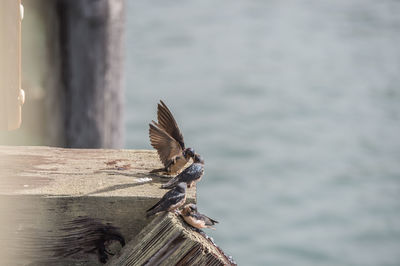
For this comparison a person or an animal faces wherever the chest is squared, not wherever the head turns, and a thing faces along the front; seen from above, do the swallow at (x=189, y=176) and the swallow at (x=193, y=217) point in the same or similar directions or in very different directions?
very different directions

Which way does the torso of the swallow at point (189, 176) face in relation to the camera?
to the viewer's right

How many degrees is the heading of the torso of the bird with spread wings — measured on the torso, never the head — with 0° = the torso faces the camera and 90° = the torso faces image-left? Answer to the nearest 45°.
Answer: approximately 270°

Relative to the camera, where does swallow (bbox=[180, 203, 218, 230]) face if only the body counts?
to the viewer's left

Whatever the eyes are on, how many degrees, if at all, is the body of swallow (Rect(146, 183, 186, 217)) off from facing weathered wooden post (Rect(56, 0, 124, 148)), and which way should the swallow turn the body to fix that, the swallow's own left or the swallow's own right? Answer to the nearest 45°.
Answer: approximately 90° to the swallow's own left

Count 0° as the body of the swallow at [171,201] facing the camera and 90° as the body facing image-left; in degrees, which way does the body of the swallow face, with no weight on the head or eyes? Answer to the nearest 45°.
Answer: approximately 270°

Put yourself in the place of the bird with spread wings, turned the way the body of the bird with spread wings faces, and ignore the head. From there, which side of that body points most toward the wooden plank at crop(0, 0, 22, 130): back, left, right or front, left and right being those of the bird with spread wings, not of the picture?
back

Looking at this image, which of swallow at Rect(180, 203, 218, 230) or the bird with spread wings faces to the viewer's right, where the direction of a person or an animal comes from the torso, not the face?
the bird with spread wings

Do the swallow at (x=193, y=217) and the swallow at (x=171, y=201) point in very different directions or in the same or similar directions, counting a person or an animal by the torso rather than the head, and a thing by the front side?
very different directions

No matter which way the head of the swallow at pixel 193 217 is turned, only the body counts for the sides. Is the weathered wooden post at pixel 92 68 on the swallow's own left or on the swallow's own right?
on the swallow's own right

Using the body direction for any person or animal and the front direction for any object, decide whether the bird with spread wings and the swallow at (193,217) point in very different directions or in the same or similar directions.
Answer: very different directions
